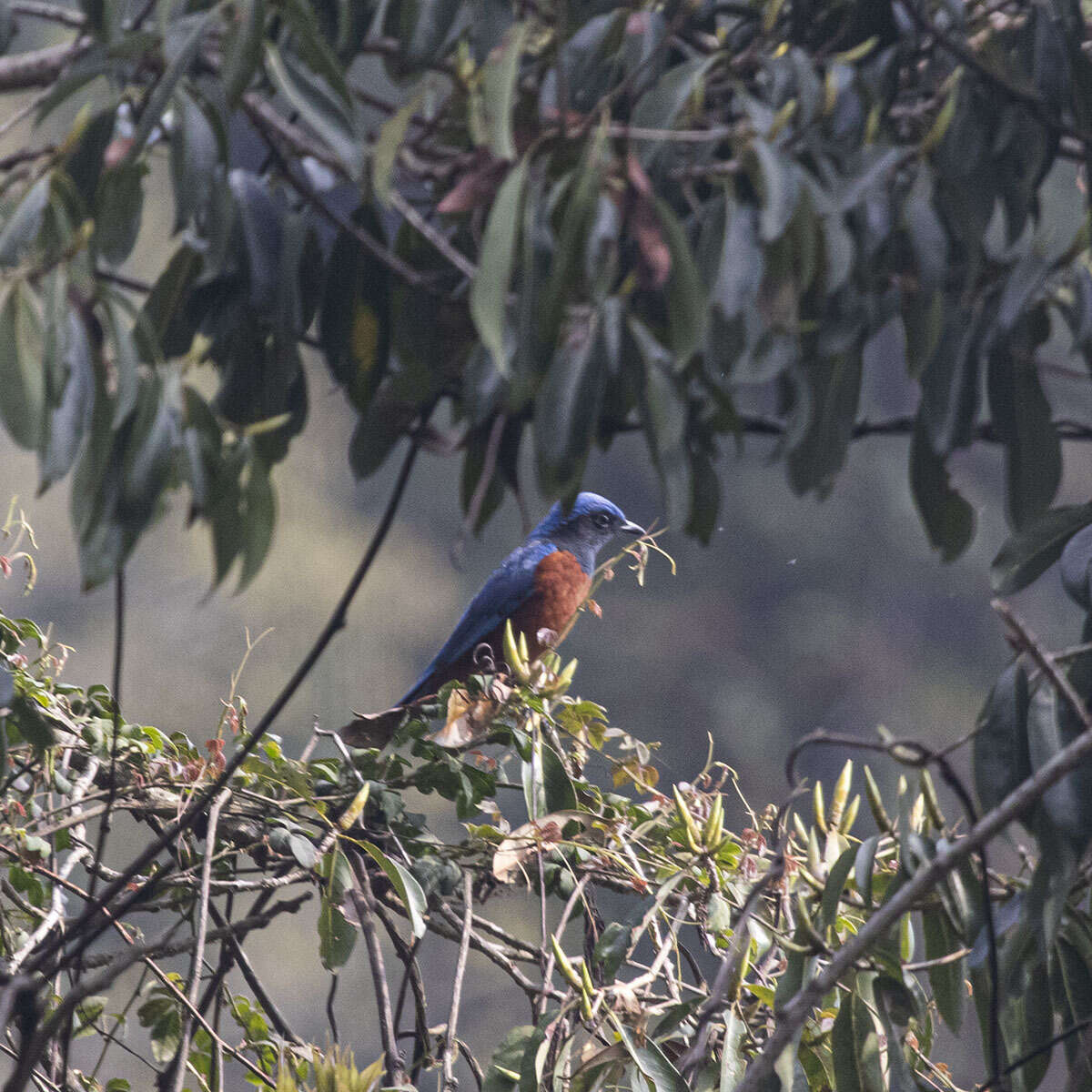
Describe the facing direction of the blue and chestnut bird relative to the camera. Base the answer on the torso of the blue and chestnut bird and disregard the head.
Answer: to the viewer's right

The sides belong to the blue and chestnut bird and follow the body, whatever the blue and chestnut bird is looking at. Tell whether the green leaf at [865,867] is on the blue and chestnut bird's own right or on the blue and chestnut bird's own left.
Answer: on the blue and chestnut bird's own right

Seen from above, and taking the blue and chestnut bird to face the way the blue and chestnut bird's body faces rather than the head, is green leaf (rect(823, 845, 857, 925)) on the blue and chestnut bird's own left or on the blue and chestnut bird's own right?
on the blue and chestnut bird's own right
